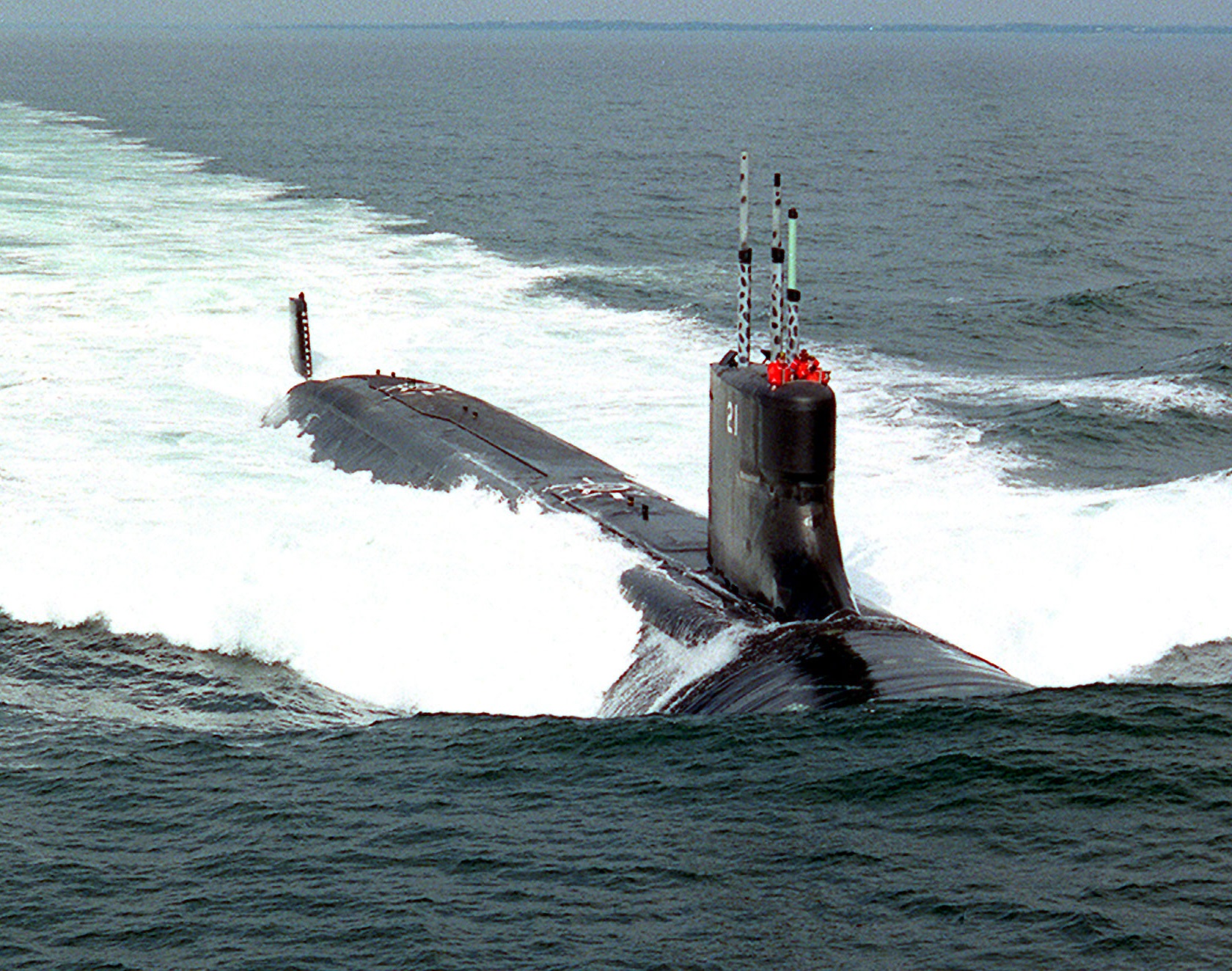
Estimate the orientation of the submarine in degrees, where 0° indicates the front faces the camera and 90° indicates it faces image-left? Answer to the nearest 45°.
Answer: approximately 315°
